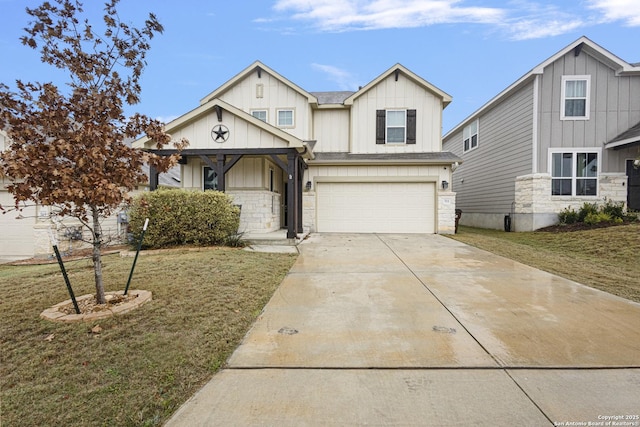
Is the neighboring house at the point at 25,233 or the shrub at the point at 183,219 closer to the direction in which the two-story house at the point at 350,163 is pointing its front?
the shrub

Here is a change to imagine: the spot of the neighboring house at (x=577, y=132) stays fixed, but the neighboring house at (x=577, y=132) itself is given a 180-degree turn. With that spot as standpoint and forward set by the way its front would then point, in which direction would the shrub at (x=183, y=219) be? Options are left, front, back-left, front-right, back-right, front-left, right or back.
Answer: back-left

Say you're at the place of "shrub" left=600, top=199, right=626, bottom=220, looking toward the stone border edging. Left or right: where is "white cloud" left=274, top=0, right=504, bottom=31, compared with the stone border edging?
right

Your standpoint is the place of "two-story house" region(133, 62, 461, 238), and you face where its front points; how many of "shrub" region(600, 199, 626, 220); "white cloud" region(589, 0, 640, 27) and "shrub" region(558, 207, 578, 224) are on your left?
3

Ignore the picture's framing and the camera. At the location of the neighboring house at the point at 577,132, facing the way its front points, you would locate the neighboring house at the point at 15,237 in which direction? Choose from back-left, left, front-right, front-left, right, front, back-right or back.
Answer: front-right

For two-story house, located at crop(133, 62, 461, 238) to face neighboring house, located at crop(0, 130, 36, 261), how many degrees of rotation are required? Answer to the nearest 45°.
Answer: approximately 90° to its right

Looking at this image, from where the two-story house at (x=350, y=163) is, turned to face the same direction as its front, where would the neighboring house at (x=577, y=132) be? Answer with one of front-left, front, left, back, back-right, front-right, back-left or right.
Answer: left

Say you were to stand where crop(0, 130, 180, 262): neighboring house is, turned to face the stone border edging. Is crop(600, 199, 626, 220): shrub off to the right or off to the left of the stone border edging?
left

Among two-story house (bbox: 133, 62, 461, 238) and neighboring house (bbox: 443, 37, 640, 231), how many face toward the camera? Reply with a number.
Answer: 2

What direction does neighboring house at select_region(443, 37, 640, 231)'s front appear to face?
toward the camera

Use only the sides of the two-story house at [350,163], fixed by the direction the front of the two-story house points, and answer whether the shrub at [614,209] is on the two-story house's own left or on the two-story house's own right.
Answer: on the two-story house's own left

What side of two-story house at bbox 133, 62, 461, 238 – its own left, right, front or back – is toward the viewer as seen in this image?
front

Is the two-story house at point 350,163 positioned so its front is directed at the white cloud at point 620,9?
no
